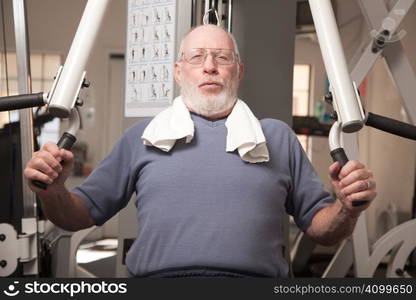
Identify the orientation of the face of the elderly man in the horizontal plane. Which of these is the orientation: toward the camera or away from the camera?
toward the camera

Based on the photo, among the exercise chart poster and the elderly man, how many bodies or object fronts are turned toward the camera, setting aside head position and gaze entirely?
2

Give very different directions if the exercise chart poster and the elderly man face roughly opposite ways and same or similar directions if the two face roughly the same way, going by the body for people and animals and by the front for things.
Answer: same or similar directions

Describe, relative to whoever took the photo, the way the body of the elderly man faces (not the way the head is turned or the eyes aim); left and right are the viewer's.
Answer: facing the viewer
